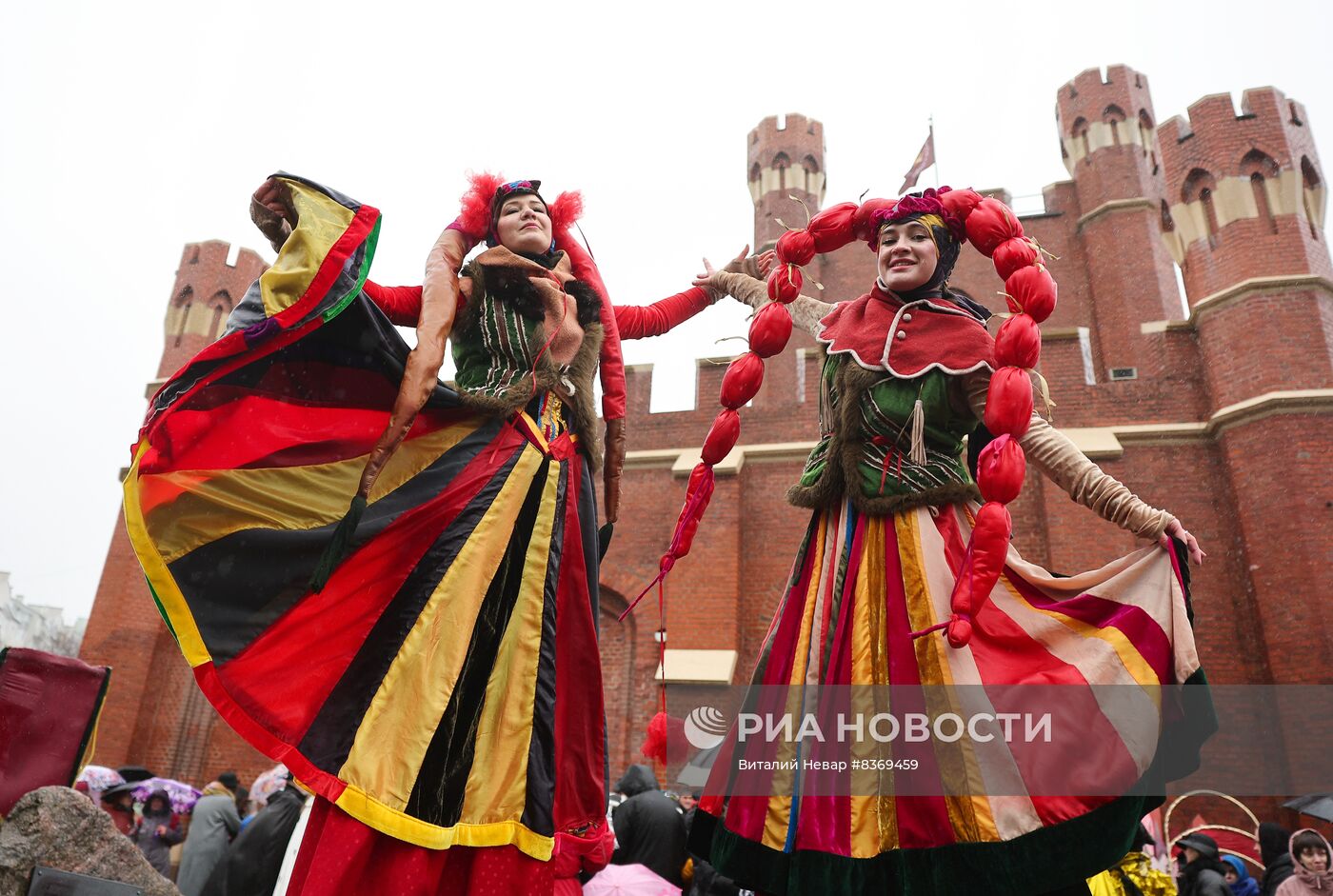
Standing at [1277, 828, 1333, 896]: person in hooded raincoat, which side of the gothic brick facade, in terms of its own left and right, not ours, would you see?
front

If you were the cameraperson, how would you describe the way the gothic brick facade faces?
facing the viewer and to the left of the viewer

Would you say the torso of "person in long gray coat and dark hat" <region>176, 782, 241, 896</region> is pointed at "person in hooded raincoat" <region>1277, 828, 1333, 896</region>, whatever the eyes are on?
no

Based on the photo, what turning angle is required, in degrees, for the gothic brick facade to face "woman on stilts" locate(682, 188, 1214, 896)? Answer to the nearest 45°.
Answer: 0° — it already faces them

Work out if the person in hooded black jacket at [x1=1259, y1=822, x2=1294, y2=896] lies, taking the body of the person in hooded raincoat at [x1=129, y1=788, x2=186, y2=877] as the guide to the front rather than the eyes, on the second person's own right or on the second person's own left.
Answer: on the second person's own left

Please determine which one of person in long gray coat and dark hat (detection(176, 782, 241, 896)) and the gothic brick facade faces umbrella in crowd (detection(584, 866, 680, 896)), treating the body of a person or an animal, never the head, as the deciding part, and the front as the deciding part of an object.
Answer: the gothic brick facade

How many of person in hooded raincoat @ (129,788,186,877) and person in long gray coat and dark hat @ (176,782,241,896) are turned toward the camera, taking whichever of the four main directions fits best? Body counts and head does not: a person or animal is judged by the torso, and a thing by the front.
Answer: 1

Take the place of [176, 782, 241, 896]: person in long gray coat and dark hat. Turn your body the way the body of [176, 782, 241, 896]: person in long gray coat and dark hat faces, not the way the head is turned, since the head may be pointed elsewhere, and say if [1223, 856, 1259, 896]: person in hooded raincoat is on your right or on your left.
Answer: on your right

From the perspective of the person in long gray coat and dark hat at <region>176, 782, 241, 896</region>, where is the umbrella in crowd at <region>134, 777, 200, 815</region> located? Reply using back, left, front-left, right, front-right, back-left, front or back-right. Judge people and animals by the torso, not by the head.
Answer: front-left

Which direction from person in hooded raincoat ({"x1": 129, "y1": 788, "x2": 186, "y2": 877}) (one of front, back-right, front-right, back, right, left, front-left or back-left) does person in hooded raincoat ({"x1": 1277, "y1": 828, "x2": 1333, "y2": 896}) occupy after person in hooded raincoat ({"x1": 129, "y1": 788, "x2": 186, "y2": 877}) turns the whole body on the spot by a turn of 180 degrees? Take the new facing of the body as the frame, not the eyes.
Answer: back-right

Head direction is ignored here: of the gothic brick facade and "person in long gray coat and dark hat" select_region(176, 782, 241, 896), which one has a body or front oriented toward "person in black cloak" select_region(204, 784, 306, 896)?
the gothic brick facade

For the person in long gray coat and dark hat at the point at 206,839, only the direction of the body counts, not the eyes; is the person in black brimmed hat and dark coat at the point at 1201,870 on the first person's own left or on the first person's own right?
on the first person's own right

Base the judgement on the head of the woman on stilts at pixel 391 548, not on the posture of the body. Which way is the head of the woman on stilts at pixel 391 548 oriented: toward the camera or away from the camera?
toward the camera

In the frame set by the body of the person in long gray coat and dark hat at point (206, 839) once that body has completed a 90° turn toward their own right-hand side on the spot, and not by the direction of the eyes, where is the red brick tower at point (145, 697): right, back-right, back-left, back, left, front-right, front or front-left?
back-left

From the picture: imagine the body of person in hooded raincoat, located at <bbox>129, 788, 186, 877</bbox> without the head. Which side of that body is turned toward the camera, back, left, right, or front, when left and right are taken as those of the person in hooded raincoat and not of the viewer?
front

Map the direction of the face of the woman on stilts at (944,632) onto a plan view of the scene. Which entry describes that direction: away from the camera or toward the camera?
toward the camera
